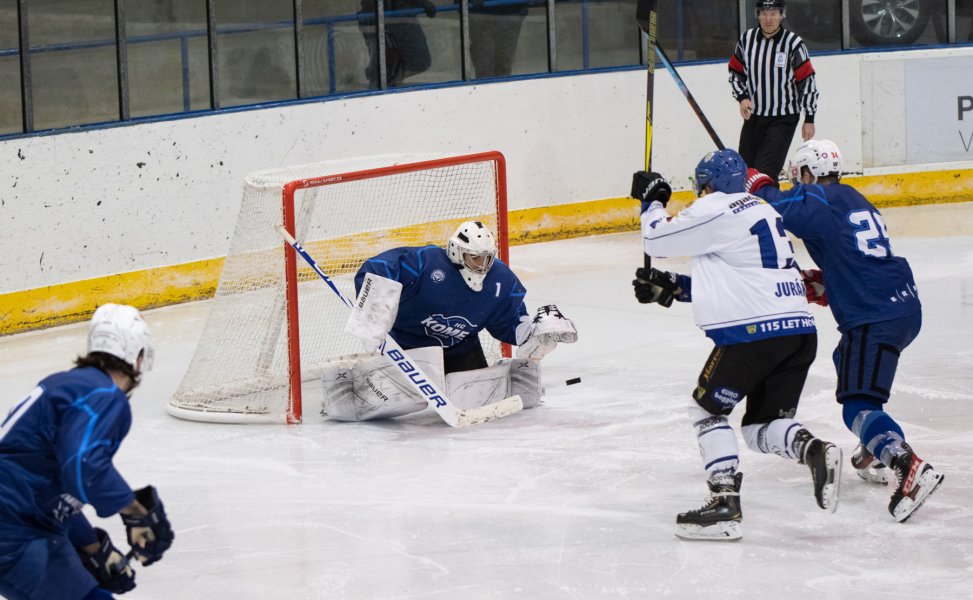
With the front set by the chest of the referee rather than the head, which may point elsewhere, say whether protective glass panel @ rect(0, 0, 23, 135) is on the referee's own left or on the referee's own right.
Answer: on the referee's own right

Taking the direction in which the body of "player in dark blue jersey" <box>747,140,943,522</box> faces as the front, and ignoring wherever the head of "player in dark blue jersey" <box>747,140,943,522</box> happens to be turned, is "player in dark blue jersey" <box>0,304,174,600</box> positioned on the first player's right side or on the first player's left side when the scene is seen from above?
on the first player's left side

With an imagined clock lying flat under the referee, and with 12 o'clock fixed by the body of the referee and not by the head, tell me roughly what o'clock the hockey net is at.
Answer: The hockey net is roughly at 1 o'clock from the referee.

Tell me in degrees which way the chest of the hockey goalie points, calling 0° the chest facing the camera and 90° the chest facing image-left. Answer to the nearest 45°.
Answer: approximately 315°

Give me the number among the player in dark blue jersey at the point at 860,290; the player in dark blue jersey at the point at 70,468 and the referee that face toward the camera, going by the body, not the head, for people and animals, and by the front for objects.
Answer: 1

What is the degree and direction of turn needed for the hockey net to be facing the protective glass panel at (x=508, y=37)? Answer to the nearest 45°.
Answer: approximately 135° to its left

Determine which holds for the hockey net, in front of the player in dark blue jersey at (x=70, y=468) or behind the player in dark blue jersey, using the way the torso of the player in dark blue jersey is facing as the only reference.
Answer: in front

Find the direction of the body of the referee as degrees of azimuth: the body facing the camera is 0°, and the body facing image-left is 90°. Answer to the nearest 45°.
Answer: approximately 0°

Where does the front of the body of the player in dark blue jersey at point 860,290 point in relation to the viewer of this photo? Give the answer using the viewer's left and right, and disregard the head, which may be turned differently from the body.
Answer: facing away from the viewer and to the left of the viewer

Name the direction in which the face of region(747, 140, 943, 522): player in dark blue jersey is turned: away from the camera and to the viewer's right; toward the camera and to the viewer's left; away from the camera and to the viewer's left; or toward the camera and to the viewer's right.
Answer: away from the camera and to the viewer's left

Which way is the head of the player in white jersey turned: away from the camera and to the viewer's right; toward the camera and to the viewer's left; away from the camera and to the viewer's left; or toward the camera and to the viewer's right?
away from the camera and to the viewer's left

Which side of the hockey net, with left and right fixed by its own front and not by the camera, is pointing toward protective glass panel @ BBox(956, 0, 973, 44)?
left

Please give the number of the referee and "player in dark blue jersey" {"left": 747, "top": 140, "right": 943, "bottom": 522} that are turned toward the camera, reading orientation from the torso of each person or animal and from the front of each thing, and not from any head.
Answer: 1

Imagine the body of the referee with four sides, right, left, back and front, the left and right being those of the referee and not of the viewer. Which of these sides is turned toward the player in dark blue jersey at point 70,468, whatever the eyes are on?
front

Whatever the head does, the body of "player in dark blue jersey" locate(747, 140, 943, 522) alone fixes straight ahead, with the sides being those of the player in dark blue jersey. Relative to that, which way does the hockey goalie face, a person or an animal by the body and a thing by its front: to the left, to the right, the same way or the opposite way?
the opposite way
